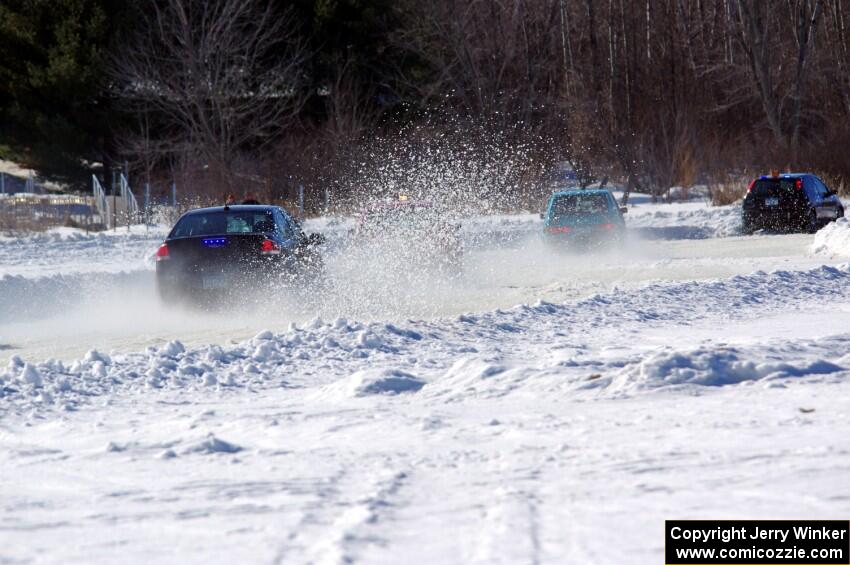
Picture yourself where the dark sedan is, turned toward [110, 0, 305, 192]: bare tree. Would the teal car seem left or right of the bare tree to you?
right

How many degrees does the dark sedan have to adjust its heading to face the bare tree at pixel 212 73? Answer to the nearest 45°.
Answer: approximately 45° to its left

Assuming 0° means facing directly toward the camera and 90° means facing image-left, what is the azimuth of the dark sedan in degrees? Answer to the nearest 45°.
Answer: approximately 225°

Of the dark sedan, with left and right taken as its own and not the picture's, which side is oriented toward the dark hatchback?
front

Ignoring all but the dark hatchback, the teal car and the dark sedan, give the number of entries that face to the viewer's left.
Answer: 0

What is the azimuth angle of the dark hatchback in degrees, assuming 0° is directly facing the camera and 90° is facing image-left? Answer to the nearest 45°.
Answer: approximately 225°

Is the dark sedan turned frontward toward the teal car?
yes

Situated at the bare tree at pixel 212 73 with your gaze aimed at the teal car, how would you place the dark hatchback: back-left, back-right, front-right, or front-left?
front-left

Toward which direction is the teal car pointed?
away from the camera

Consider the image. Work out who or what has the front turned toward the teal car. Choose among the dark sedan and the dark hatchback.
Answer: the dark sedan
